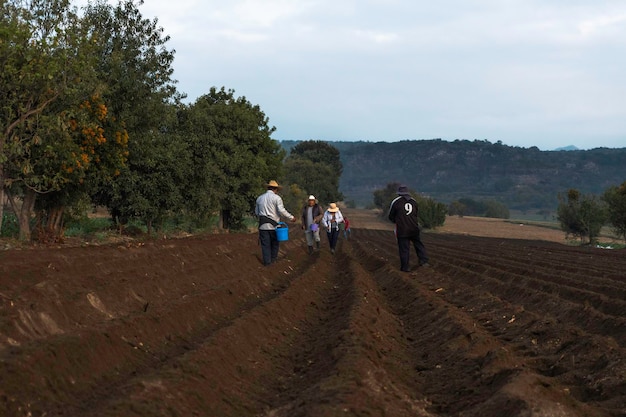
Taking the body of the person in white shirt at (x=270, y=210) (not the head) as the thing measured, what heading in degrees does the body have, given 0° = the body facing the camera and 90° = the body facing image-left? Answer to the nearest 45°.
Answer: approximately 225°

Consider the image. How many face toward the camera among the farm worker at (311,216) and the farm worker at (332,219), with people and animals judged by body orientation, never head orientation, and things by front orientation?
2

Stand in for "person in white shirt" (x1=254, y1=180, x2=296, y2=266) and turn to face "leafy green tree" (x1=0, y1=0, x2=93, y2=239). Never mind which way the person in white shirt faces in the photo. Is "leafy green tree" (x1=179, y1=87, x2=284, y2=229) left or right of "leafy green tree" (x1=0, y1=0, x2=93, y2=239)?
right

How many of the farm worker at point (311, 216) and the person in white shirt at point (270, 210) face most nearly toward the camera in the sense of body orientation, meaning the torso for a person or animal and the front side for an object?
1

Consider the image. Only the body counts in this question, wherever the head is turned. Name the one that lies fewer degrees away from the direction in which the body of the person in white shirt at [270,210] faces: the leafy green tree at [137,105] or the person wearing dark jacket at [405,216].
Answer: the person wearing dark jacket

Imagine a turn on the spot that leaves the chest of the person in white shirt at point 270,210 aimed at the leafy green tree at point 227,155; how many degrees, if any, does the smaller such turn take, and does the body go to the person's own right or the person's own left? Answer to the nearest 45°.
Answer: approximately 45° to the person's own left

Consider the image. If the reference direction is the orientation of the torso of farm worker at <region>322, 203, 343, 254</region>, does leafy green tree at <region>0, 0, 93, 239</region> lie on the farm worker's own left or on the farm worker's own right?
on the farm worker's own right

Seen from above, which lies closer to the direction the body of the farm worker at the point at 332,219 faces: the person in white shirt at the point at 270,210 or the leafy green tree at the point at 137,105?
the person in white shirt

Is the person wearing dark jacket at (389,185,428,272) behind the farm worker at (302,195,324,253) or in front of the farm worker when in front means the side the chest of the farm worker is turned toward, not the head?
in front

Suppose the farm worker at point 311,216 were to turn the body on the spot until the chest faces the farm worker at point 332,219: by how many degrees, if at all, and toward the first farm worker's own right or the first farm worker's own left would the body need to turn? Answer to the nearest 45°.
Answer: approximately 135° to the first farm worker's own left

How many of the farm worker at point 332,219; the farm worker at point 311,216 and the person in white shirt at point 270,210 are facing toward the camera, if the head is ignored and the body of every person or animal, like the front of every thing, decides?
2

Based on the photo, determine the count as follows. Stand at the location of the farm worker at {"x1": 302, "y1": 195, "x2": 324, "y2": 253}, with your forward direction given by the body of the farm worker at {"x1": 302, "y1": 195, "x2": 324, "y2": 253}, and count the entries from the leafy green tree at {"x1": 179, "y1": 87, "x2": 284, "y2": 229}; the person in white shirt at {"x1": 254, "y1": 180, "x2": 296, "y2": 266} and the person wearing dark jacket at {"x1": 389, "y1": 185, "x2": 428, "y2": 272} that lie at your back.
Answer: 1
